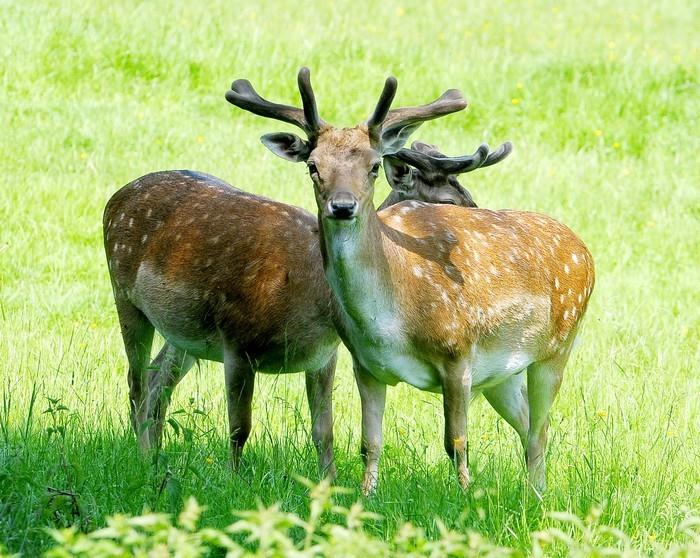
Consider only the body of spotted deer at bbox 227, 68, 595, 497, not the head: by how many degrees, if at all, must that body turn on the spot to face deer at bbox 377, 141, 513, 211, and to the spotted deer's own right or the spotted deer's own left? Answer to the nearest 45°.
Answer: approximately 135° to the spotted deer's own right

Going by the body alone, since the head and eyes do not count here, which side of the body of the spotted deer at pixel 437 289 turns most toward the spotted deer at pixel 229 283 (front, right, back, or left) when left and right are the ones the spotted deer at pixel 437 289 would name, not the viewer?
right

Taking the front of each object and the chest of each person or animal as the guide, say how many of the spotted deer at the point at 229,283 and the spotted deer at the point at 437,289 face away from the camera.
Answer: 0

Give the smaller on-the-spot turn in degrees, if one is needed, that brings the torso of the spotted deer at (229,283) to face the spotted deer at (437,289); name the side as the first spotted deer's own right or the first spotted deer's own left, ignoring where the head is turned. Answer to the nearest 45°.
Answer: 0° — it already faces it

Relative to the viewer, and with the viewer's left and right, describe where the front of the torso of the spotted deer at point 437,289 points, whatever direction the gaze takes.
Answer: facing the viewer and to the left of the viewer

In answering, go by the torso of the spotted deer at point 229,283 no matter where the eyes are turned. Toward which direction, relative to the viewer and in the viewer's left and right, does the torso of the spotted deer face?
facing the viewer and to the right of the viewer
